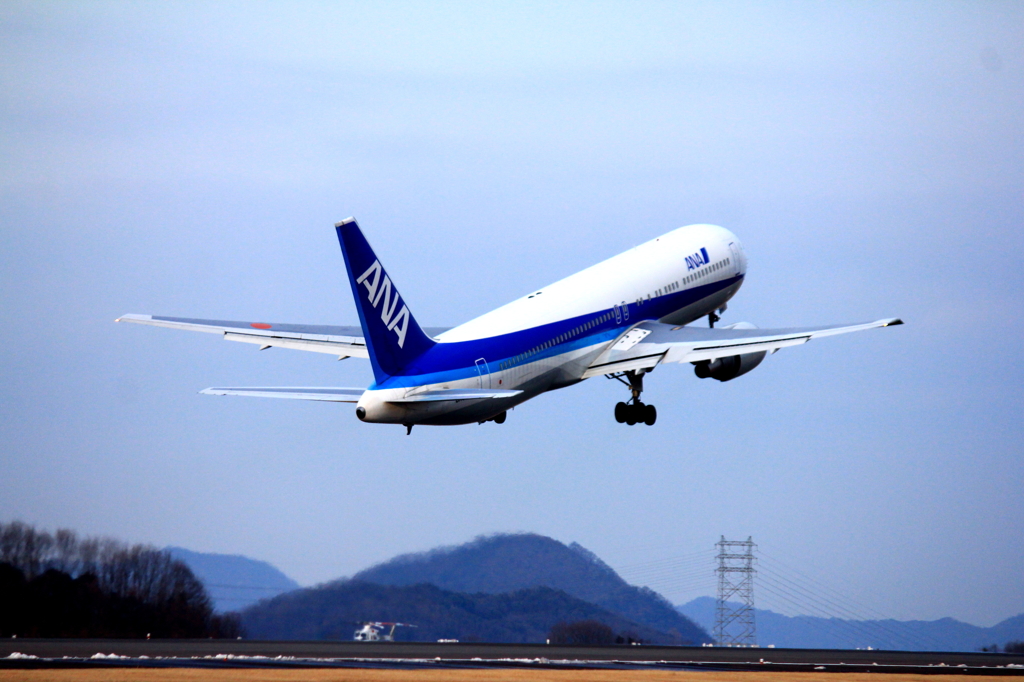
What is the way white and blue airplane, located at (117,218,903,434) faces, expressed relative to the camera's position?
facing away from the viewer and to the right of the viewer

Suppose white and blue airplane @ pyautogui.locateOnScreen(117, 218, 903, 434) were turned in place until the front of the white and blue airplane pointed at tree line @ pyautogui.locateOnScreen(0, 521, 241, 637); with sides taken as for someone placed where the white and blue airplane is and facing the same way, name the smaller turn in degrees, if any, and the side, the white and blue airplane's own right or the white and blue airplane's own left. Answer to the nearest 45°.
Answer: approximately 90° to the white and blue airplane's own left
